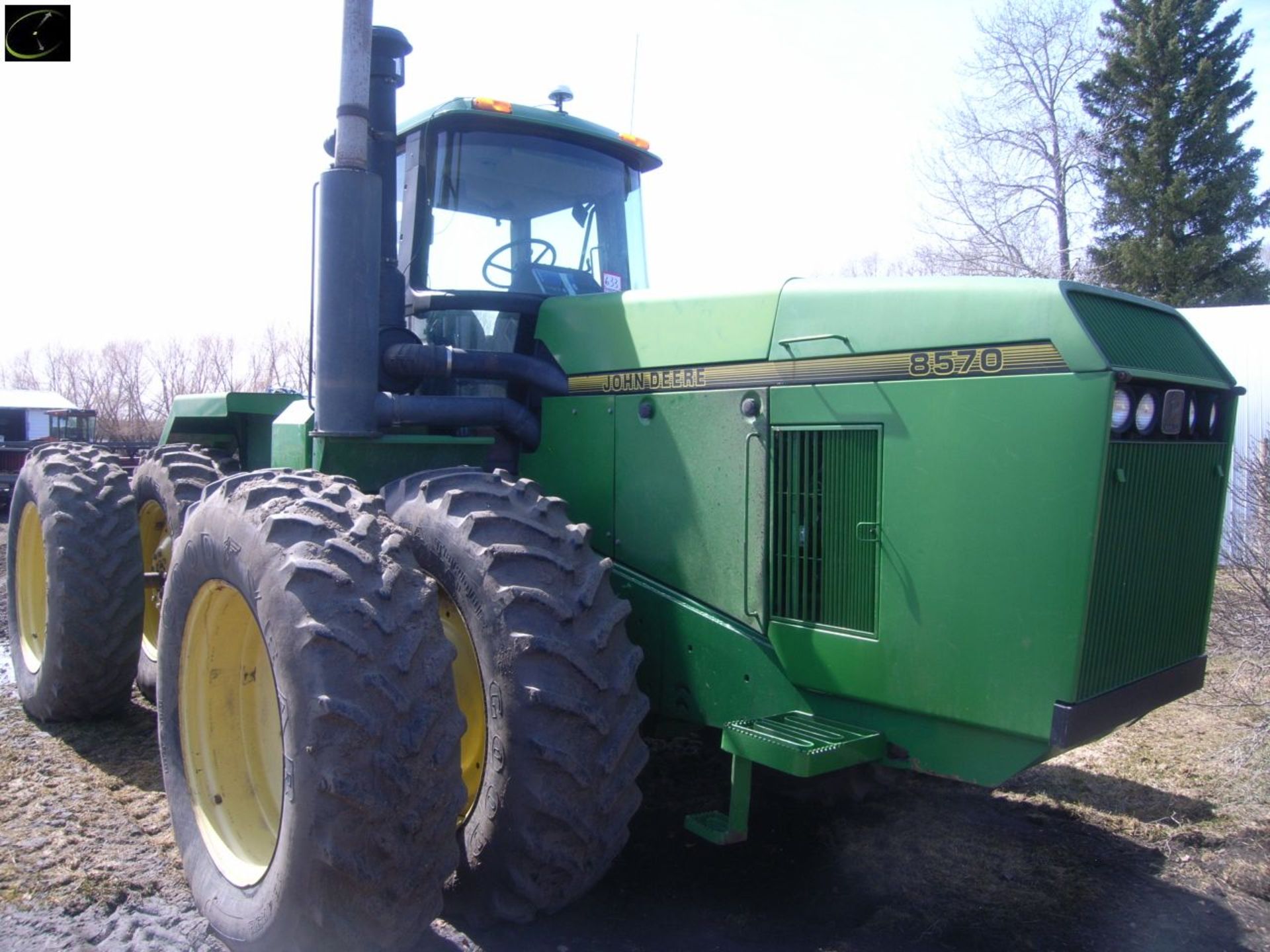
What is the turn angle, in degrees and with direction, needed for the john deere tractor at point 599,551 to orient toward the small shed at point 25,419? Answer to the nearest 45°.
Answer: approximately 180°

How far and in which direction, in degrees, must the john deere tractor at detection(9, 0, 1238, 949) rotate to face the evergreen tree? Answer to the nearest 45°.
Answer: approximately 90° to its left

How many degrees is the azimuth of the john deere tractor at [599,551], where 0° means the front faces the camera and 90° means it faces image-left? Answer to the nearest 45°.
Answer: approximately 315°

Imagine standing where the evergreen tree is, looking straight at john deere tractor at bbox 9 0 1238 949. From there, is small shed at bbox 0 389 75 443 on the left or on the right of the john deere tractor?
right
